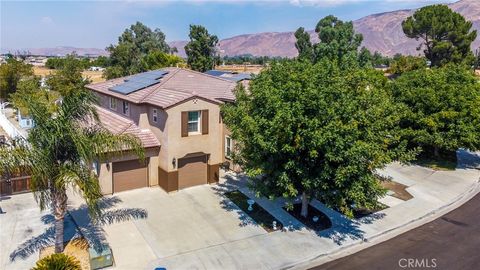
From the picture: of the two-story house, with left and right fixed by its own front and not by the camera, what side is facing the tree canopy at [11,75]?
back

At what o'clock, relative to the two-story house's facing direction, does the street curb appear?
The street curb is roughly at 12 o'clock from the two-story house.

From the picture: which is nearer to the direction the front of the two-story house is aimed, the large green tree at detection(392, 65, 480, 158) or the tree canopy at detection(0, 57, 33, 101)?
the large green tree

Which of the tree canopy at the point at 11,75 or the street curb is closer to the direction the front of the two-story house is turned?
the street curb

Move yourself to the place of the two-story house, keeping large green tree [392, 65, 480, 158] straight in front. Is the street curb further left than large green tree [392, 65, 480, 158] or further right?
right

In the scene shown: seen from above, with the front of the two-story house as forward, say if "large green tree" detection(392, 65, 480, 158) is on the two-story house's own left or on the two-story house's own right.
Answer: on the two-story house's own left

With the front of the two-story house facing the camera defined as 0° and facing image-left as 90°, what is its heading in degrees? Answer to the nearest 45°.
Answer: approximately 315°

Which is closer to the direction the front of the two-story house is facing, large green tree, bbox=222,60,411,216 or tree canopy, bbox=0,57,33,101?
the large green tree
